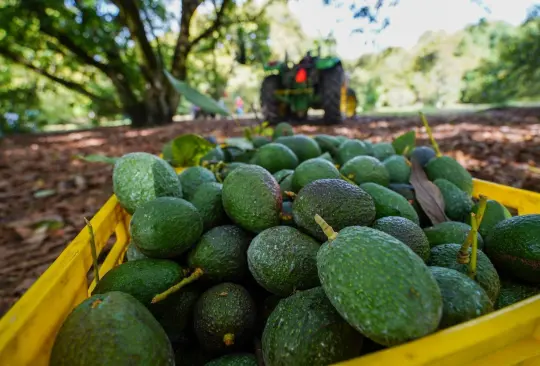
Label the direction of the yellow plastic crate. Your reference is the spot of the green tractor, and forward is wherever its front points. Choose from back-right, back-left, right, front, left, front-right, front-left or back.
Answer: back-right

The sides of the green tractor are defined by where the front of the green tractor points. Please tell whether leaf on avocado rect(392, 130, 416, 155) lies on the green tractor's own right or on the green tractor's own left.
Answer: on the green tractor's own right

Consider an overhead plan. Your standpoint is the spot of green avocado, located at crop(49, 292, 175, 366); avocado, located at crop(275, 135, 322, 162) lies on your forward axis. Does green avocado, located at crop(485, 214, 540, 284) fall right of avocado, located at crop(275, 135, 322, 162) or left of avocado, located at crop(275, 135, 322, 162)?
right

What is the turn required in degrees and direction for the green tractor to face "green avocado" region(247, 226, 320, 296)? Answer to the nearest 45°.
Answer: approximately 135° to its right

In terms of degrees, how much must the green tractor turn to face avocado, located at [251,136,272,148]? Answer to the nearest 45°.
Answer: approximately 135° to its right

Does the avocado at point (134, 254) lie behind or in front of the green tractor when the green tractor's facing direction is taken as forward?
behind

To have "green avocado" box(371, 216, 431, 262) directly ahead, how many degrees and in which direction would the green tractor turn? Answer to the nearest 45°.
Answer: approximately 135° to its right

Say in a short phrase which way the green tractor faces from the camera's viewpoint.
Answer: facing away from the viewer and to the right of the viewer

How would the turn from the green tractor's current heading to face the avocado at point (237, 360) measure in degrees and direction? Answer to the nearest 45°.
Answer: approximately 135° to its right

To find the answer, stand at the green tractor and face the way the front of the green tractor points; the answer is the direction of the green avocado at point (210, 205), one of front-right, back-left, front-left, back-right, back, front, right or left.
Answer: back-right

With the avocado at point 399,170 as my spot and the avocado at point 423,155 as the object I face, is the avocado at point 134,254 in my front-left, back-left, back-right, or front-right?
back-left

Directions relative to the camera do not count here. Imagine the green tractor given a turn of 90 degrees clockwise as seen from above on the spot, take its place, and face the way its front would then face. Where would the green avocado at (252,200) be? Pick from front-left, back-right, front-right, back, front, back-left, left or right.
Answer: front-right

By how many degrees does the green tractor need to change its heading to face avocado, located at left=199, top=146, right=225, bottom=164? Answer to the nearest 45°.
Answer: approximately 135° to its right

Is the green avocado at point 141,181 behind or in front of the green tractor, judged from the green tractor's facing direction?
behind

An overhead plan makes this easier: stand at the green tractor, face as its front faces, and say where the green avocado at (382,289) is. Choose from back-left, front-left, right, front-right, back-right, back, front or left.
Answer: back-right

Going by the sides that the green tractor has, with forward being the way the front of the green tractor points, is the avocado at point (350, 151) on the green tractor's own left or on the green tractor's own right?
on the green tractor's own right
